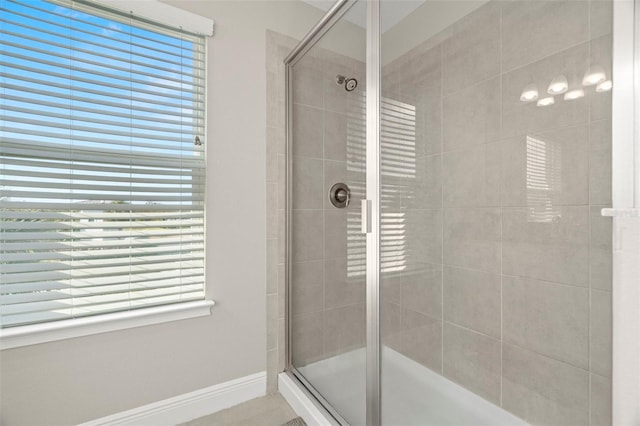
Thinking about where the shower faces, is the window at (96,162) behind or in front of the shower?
in front

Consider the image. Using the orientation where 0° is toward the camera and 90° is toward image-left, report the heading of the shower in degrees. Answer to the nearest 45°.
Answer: approximately 45°

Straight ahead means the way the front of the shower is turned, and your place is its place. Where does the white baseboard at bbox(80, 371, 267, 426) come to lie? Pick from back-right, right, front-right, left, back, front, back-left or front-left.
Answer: front-right
